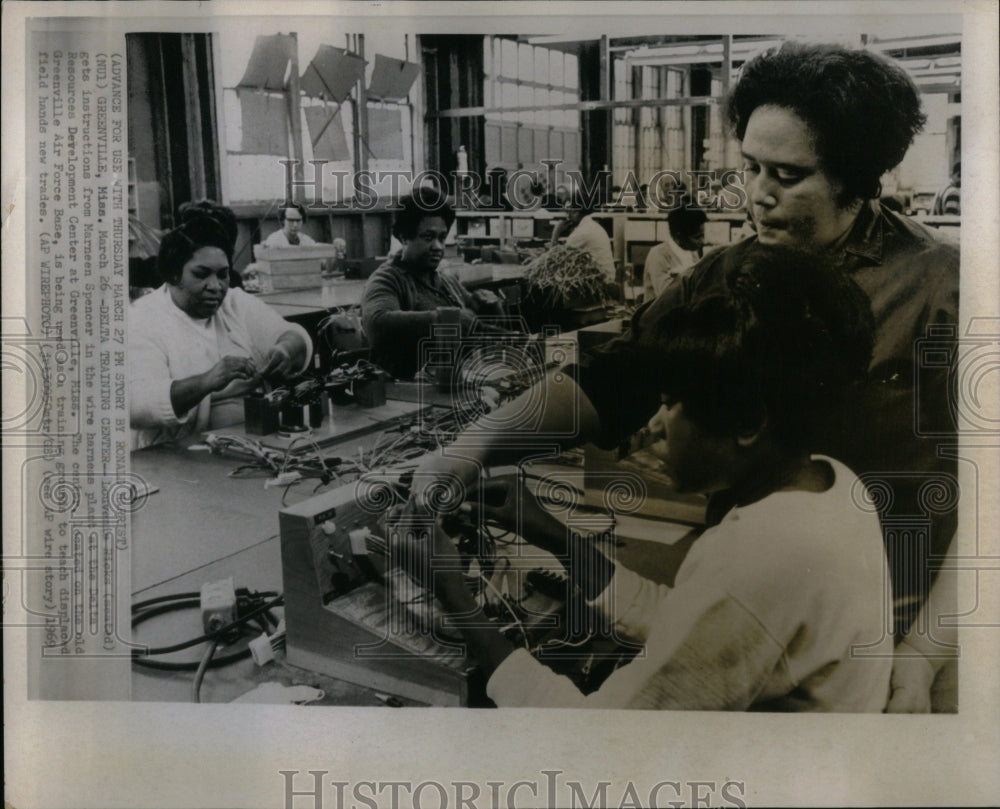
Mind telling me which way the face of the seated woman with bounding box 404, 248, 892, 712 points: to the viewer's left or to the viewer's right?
to the viewer's left

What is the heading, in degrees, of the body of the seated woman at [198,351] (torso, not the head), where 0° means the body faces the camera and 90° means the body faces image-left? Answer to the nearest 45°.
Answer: approximately 315°

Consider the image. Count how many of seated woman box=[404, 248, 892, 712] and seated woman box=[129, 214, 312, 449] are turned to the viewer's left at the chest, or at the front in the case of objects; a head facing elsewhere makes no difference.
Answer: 1

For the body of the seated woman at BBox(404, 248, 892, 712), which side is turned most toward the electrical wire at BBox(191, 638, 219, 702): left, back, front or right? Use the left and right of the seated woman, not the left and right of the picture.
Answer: front

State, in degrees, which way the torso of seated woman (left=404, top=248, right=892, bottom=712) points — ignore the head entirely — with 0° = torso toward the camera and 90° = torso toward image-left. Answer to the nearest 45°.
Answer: approximately 90°

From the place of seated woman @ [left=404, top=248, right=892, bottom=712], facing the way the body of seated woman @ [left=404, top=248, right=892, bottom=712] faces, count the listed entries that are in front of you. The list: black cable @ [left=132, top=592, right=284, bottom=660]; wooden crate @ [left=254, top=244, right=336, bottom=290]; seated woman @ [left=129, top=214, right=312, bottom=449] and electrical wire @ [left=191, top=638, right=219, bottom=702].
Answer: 4

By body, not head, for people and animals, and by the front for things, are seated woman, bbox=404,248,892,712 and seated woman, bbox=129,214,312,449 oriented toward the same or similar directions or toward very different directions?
very different directions

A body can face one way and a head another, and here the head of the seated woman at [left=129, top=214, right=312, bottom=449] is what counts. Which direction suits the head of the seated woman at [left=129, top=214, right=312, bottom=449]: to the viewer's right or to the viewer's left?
to the viewer's right
